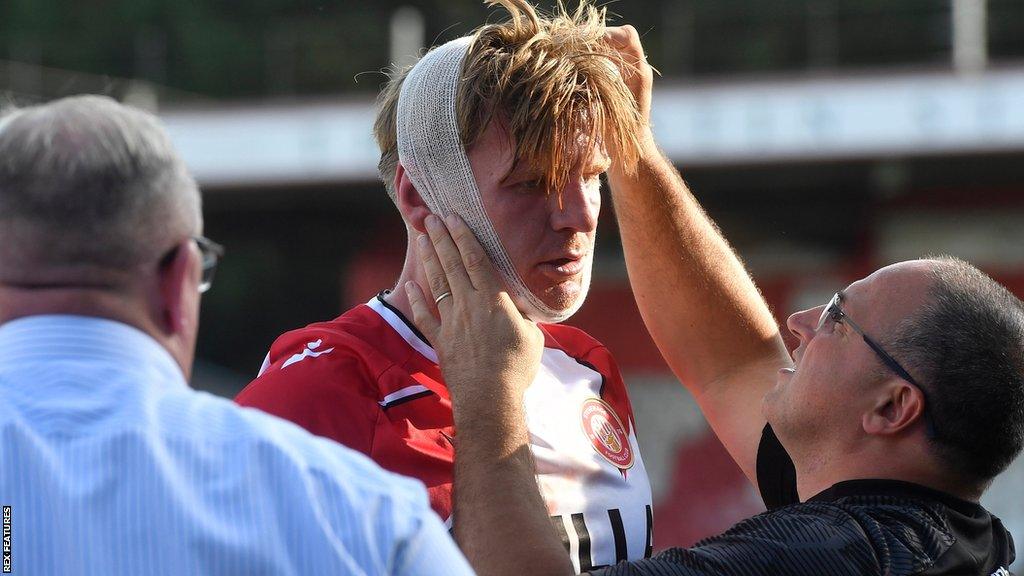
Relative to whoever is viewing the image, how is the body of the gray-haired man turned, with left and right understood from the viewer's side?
facing away from the viewer and to the right of the viewer

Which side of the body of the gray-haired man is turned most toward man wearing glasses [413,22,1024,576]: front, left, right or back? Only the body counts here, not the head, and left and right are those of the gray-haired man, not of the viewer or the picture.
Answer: right

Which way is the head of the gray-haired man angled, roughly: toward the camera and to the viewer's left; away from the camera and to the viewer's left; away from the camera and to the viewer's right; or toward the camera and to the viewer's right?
away from the camera and to the viewer's right

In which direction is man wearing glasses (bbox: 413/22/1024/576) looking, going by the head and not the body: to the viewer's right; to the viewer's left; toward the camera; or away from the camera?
to the viewer's left
